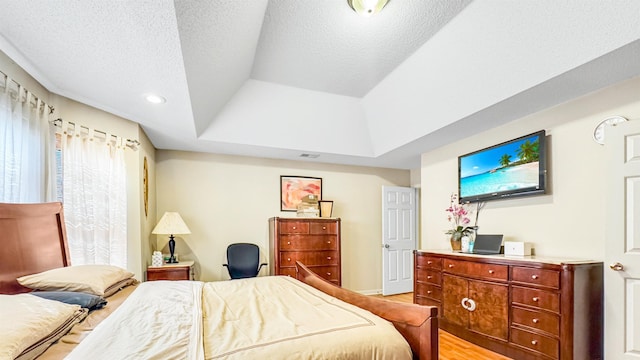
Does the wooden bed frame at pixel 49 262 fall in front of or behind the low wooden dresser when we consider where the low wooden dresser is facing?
in front

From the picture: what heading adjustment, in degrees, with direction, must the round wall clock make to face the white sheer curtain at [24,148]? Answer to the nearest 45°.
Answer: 0° — it already faces it

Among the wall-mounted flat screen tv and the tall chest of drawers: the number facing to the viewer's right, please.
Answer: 0

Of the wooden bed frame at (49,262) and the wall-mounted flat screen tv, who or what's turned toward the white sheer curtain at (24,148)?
the wall-mounted flat screen tv

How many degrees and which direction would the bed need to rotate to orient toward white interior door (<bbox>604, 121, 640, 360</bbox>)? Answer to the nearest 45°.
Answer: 0° — it already faces it

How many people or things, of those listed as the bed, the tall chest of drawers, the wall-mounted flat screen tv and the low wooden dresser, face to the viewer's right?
1

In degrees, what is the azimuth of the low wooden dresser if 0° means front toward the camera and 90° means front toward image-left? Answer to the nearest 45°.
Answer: approximately 45°

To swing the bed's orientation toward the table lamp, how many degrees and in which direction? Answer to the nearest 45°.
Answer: approximately 90° to its left

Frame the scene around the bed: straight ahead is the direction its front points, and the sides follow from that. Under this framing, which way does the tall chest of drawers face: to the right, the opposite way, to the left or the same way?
to the right

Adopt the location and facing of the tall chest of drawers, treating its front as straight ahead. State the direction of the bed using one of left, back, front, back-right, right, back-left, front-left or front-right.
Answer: front

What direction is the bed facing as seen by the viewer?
to the viewer's right

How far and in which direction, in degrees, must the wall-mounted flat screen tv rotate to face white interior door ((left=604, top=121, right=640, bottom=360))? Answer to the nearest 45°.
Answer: approximately 90° to its left

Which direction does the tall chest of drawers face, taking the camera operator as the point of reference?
facing the viewer
